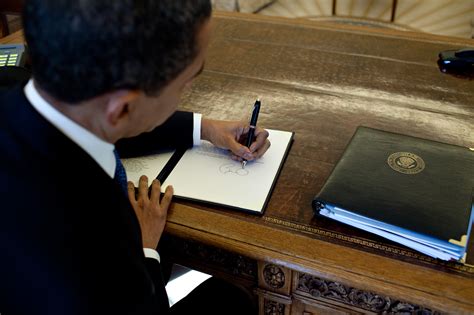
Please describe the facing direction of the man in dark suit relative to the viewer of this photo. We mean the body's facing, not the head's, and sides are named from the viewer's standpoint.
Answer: facing away from the viewer and to the right of the viewer

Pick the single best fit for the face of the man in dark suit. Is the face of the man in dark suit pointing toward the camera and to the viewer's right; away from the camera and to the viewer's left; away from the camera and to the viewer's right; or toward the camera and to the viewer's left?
away from the camera and to the viewer's right

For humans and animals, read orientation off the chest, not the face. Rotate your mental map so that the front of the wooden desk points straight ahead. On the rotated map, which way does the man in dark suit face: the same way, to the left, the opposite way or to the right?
the opposite way

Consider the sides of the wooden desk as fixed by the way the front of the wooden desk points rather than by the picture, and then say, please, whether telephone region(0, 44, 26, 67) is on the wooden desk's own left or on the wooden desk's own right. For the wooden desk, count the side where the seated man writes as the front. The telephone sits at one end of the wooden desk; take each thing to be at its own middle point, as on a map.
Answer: on the wooden desk's own right

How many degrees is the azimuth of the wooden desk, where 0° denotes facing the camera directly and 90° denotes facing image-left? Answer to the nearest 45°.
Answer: approximately 45°

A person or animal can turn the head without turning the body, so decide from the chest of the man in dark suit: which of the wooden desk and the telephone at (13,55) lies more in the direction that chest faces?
the wooden desk

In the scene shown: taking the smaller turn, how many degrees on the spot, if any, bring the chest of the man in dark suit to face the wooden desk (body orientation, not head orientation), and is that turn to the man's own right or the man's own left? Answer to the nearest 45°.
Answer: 0° — they already face it
